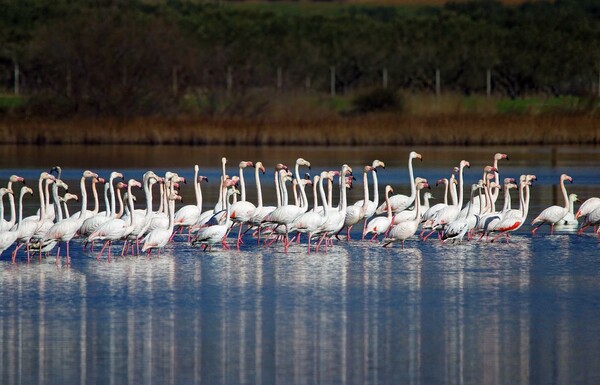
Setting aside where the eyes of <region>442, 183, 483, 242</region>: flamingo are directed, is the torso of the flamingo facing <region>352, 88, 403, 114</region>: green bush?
no

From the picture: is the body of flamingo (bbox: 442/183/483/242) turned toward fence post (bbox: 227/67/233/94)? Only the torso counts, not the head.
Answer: no

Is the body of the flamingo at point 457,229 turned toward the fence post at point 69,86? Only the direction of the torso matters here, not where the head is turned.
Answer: no
